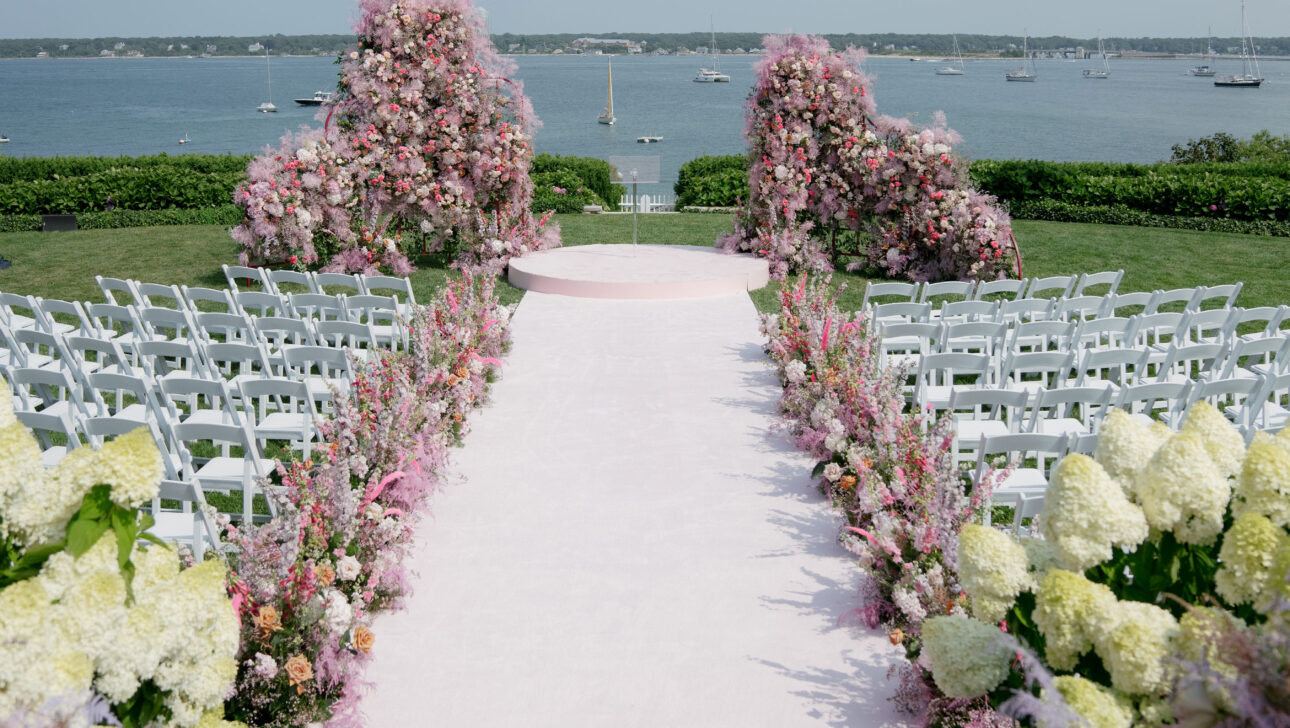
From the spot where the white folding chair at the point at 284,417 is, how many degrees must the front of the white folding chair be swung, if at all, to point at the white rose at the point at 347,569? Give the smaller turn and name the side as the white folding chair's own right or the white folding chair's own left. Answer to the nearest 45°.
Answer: approximately 135° to the white folding chair's own right

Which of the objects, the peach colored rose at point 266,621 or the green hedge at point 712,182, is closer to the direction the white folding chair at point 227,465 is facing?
the green hedge

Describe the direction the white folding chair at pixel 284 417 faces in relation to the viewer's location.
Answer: facing away from the viewer and to the right of the viewer

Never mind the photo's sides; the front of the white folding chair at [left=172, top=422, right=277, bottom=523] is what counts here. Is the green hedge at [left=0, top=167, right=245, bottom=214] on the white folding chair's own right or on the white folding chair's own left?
on the white folding chair's own left

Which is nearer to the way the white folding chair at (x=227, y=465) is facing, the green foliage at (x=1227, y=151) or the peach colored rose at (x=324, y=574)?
the green foliage

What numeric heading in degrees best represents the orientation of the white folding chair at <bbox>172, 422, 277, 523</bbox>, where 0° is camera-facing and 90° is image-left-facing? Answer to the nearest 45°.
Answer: approximately 225°

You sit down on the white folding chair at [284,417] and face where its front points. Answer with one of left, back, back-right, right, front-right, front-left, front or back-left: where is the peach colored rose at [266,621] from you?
back-right

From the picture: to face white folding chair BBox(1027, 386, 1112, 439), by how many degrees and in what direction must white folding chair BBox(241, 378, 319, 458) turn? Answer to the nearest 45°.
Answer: approximately 45° to its right
